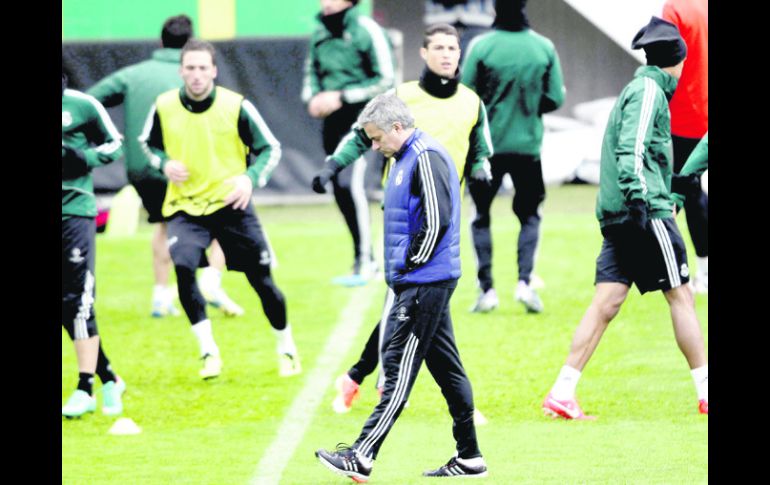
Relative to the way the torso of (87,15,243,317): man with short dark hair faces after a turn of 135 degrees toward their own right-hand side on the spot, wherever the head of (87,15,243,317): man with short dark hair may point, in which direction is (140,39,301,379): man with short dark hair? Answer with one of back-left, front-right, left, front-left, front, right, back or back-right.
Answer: front

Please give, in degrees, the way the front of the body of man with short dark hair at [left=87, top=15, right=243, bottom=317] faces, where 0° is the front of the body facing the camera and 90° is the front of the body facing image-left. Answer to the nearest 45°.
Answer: approximately 225°

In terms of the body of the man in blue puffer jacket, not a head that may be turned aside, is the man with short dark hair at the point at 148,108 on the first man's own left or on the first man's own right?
on the first man's own right

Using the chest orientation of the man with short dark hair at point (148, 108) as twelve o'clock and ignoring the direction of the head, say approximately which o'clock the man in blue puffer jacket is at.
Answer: The man in blue puffer jacket is roughly at 4 o'clock from the man with short dark hair.

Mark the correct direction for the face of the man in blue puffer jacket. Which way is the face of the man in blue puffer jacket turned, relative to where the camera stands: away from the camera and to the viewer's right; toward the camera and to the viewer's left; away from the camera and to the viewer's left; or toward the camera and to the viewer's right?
toward the camera and to the viewer's left

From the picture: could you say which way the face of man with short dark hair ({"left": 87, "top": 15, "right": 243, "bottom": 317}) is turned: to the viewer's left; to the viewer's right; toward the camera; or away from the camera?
away from the camera

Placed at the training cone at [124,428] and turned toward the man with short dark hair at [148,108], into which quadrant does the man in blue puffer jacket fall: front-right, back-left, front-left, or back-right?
back-right

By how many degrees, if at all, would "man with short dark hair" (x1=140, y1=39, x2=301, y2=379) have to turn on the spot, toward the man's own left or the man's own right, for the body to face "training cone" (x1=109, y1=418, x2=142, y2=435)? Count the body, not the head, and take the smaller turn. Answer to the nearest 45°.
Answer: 0° — they already face it
